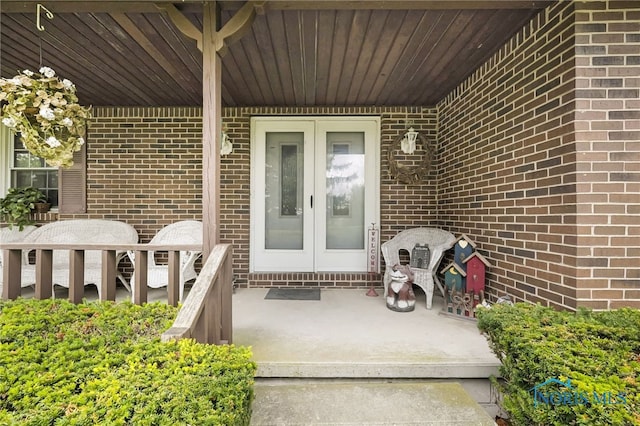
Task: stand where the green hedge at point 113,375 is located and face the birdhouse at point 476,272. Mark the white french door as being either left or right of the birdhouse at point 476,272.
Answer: left

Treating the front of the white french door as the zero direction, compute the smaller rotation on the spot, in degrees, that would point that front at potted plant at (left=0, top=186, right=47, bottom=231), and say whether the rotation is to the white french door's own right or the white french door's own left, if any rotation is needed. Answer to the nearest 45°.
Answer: approximately 90° to the white french door's own right

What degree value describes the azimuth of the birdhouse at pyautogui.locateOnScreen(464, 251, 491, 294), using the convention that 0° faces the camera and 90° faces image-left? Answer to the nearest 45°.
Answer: approximately 0°

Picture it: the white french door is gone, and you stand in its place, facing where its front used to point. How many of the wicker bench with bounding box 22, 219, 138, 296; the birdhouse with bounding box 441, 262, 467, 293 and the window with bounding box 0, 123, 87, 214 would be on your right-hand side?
2

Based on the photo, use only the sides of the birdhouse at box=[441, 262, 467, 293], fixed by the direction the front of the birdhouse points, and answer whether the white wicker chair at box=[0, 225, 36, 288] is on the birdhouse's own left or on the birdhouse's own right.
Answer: on the birdhouse's own right

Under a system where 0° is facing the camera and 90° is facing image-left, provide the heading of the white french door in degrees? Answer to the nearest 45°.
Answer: approximately 0°
